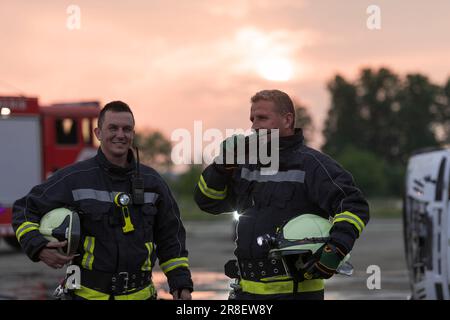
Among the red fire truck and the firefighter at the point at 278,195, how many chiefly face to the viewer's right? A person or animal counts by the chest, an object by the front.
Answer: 1

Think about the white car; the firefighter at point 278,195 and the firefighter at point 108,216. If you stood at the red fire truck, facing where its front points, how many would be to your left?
0

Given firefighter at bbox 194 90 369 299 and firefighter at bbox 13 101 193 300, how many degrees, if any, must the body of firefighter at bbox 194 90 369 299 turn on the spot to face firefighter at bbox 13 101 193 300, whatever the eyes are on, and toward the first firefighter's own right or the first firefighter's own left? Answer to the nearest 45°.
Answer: approximately 45° to the first firefighter's own right

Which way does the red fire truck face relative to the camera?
to the viewer's right

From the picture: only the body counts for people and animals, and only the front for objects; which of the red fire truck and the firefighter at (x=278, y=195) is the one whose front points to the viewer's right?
the red fire truck

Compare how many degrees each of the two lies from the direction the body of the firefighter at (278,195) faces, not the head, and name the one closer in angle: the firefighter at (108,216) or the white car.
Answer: the firefighter

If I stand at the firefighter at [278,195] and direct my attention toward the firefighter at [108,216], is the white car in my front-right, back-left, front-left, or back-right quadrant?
back-right

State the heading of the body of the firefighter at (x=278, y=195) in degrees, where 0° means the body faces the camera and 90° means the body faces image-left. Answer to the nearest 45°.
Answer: approximately 45°

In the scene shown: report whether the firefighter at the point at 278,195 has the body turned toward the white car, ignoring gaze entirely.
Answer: no

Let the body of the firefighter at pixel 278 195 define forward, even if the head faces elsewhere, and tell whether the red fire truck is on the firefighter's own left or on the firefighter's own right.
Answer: on the firefighter's own right

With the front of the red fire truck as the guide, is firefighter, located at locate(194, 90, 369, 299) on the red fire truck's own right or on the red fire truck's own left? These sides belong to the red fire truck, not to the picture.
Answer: on the red fire truck's own right

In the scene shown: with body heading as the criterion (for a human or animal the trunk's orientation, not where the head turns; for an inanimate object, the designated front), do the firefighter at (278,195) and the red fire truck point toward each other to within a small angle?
no

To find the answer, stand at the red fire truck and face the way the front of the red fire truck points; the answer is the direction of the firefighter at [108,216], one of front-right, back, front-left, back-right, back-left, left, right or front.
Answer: right
